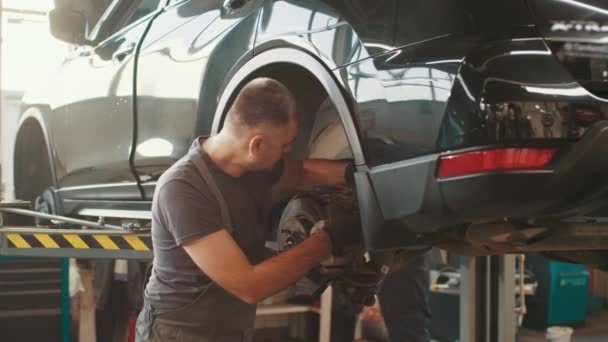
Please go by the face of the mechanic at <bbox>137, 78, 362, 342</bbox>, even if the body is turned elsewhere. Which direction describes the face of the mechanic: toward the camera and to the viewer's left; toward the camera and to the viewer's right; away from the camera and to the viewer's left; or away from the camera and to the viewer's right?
away from the camera and to the viewer's right

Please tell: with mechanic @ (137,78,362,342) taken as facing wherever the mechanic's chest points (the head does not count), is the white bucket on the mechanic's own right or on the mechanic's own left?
on the mechanic's own left

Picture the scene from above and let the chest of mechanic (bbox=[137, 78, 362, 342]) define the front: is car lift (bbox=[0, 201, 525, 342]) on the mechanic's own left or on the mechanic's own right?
on the mechanic's own left

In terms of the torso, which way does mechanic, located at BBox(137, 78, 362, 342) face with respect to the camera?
to the viewer's right

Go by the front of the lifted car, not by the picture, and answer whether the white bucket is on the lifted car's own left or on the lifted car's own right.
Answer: on the lifted car's own right

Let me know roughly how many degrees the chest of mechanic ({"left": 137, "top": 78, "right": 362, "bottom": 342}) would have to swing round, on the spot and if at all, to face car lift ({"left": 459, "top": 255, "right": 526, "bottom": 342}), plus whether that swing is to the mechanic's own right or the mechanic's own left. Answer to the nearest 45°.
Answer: approximately 45° to the mechanic's own left

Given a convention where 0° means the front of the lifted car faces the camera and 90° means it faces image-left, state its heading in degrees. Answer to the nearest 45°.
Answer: approximately 135°
